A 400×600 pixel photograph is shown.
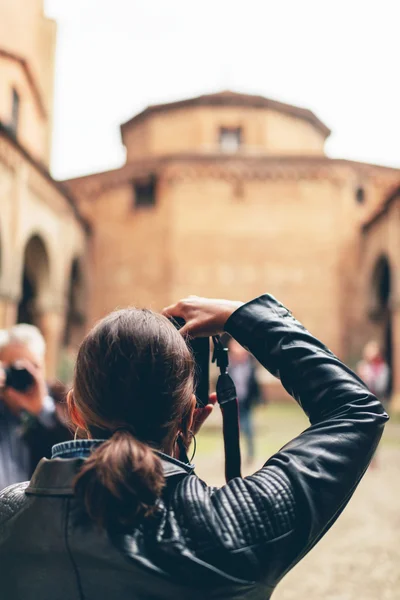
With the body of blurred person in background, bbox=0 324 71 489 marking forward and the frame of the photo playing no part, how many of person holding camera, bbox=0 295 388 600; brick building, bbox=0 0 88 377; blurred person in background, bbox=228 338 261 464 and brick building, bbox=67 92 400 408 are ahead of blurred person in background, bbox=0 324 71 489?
1

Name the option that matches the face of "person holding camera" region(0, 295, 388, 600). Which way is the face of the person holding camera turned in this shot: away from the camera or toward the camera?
away from the camera

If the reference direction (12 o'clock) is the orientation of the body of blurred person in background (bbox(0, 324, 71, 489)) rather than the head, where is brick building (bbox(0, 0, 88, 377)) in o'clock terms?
The brick building is roughly at 6 o'clock from the blurred person in background.

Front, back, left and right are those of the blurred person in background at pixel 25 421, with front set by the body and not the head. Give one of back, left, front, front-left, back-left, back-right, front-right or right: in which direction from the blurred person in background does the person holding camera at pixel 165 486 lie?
front

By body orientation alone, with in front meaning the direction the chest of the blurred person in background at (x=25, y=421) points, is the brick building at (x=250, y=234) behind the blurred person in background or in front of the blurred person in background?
behind

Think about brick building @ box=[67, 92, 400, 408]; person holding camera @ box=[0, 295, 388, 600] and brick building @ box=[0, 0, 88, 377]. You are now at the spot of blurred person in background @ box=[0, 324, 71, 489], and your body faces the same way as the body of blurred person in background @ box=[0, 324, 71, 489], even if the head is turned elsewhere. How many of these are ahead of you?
1

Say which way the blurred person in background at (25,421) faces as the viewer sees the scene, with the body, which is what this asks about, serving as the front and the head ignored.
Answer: toward the camera

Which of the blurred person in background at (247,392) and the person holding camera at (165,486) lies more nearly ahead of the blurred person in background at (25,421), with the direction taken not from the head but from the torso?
the person holding camera

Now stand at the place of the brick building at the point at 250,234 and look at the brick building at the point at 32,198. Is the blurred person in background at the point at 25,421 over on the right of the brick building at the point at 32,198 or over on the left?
left
